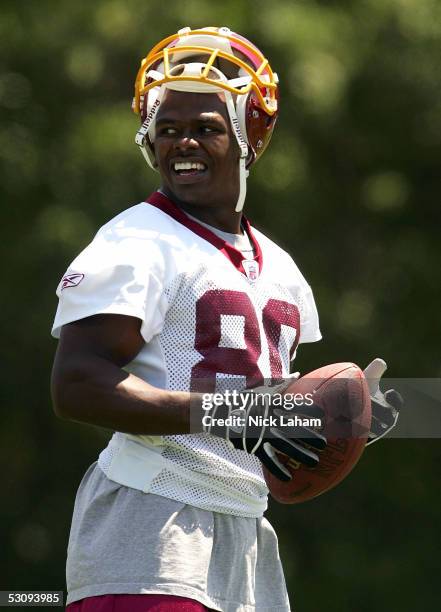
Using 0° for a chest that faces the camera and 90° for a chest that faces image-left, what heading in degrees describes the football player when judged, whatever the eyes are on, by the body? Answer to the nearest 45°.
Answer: approximately 315°
